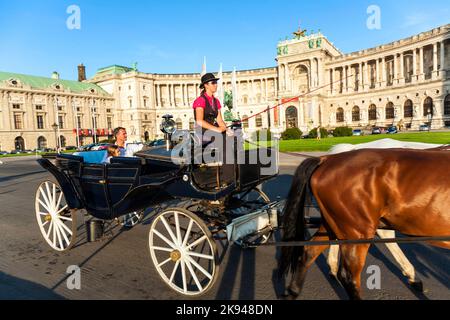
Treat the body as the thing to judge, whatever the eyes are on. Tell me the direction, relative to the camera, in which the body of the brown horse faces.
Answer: to the viewer's right

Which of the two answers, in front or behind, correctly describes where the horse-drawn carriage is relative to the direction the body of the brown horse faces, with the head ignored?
behind

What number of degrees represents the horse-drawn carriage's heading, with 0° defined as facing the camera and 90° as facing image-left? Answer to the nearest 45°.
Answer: approximately 315°

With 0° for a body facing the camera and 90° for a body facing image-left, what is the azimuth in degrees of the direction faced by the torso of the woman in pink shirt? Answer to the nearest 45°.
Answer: approximately 315°

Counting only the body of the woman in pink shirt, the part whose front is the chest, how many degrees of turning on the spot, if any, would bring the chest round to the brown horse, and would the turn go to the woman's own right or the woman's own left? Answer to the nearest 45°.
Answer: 0° — they already face it

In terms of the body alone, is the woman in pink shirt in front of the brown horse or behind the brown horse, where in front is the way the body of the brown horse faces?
behind
